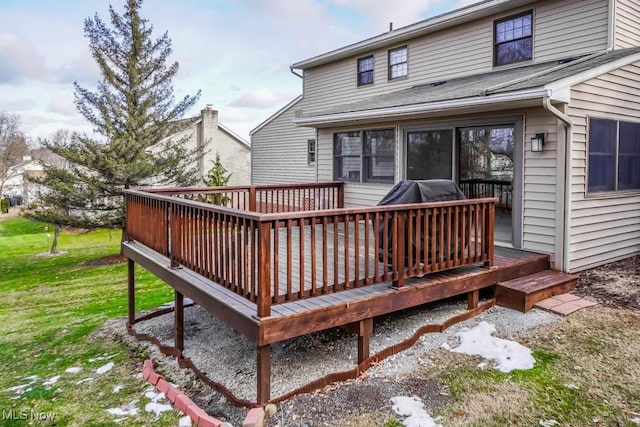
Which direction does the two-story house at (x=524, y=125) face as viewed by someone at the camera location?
facing away from the viewer and to the right of the viewer

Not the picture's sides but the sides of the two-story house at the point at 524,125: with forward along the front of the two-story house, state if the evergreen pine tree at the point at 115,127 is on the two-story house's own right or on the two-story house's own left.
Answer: on the two-story house's own left

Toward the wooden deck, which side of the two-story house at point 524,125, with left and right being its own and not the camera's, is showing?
back

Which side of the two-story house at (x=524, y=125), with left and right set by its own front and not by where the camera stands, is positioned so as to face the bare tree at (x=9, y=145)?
left

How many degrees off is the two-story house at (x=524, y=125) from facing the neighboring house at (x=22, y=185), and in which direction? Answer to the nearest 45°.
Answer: approximately 90° to its left

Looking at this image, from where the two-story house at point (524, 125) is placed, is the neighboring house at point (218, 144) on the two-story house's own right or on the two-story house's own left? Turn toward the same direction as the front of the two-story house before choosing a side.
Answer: on the two-story house's own left
